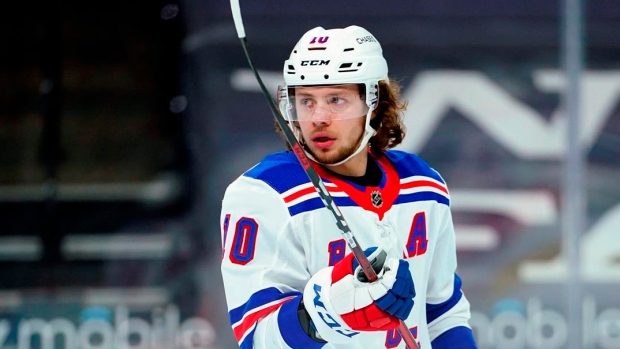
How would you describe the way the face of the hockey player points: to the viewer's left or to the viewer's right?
to the viewer's left

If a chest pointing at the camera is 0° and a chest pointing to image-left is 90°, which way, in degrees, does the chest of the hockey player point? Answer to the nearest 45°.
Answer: approximately 315°
